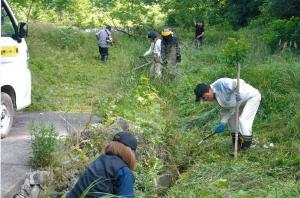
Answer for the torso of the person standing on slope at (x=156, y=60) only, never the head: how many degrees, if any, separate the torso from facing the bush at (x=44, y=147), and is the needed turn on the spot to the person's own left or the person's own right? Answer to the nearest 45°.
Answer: approximately 90° to the person's own left

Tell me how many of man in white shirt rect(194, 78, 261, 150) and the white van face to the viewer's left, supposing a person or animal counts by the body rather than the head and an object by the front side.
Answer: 1

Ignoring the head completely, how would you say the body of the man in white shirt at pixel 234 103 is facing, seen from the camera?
to the viewer's left

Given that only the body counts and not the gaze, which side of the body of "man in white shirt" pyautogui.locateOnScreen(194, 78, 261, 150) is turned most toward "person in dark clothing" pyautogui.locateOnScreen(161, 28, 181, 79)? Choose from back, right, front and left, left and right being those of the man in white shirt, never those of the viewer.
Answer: right

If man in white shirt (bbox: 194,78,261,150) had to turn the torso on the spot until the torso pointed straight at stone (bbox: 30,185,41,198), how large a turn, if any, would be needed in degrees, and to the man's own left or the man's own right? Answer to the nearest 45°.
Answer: approximately 45° to the man's own left

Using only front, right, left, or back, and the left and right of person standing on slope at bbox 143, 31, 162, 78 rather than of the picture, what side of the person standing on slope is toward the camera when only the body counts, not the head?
left

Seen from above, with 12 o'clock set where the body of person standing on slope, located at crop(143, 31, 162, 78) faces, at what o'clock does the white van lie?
The white van is roughly at 10 o'clock from the person standing on slope.

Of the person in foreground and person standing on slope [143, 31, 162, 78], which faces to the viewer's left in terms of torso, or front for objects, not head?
the person standing on slope
